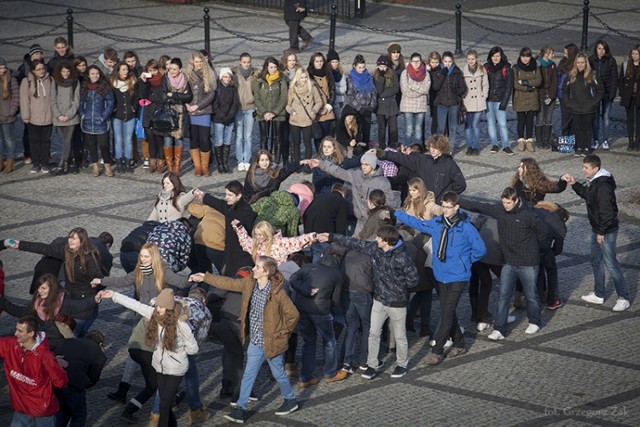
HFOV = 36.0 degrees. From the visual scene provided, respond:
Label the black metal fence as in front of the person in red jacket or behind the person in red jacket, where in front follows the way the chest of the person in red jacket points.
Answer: behind

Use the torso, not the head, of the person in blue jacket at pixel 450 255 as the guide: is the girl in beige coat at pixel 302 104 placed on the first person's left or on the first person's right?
on the first person's right

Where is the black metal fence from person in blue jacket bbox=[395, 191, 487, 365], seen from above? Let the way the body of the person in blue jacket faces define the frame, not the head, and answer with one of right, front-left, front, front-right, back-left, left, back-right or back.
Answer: back-right

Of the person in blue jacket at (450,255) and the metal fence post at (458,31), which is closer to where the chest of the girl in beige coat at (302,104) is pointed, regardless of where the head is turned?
the person in blue jacket

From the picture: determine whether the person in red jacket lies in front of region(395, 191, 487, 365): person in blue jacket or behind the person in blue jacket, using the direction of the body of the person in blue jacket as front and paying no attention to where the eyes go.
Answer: in front

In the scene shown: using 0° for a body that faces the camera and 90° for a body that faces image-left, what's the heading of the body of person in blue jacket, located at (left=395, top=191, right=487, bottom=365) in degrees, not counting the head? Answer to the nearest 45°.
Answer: approximately 45°

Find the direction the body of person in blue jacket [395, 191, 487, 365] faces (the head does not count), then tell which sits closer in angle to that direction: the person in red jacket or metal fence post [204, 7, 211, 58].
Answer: the person in red jacket
